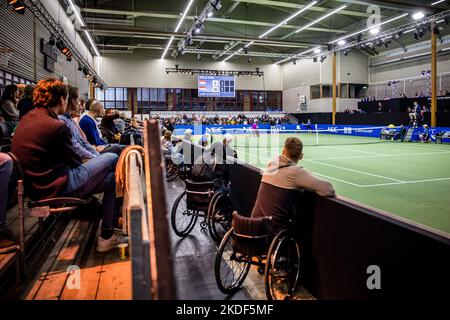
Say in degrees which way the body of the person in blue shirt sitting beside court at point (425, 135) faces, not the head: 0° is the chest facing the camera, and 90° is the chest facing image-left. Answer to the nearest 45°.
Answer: approximately 45°

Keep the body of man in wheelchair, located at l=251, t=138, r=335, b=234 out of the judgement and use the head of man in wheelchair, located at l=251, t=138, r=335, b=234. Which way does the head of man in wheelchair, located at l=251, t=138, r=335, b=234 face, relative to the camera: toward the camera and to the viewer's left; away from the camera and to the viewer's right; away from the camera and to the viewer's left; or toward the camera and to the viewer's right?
away from the camera and to the viewer's right

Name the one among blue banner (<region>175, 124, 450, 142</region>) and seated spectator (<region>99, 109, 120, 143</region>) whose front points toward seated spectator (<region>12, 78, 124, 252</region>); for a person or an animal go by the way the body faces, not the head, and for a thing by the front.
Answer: the blue banner

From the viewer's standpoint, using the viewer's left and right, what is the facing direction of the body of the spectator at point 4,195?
facing to the right of the viewer

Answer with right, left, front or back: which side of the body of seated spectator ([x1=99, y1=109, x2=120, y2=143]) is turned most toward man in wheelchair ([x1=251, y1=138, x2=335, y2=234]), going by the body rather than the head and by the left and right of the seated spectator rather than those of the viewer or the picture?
right

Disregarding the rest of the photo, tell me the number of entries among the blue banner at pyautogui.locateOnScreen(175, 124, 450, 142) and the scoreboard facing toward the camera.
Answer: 2

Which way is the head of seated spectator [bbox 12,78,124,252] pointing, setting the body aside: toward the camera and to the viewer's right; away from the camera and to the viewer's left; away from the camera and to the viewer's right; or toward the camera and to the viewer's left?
away from the camera and to the viewer's right

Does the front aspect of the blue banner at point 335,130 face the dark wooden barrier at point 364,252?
yes

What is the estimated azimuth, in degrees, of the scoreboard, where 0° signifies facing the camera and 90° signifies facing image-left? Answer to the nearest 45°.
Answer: approximately 0°

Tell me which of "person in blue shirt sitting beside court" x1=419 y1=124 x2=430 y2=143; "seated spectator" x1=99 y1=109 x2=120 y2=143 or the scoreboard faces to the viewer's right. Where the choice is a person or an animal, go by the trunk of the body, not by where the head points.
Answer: the seated spectator

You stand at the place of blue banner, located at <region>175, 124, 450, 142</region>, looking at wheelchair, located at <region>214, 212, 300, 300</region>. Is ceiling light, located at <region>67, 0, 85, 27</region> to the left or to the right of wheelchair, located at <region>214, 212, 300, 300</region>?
right
